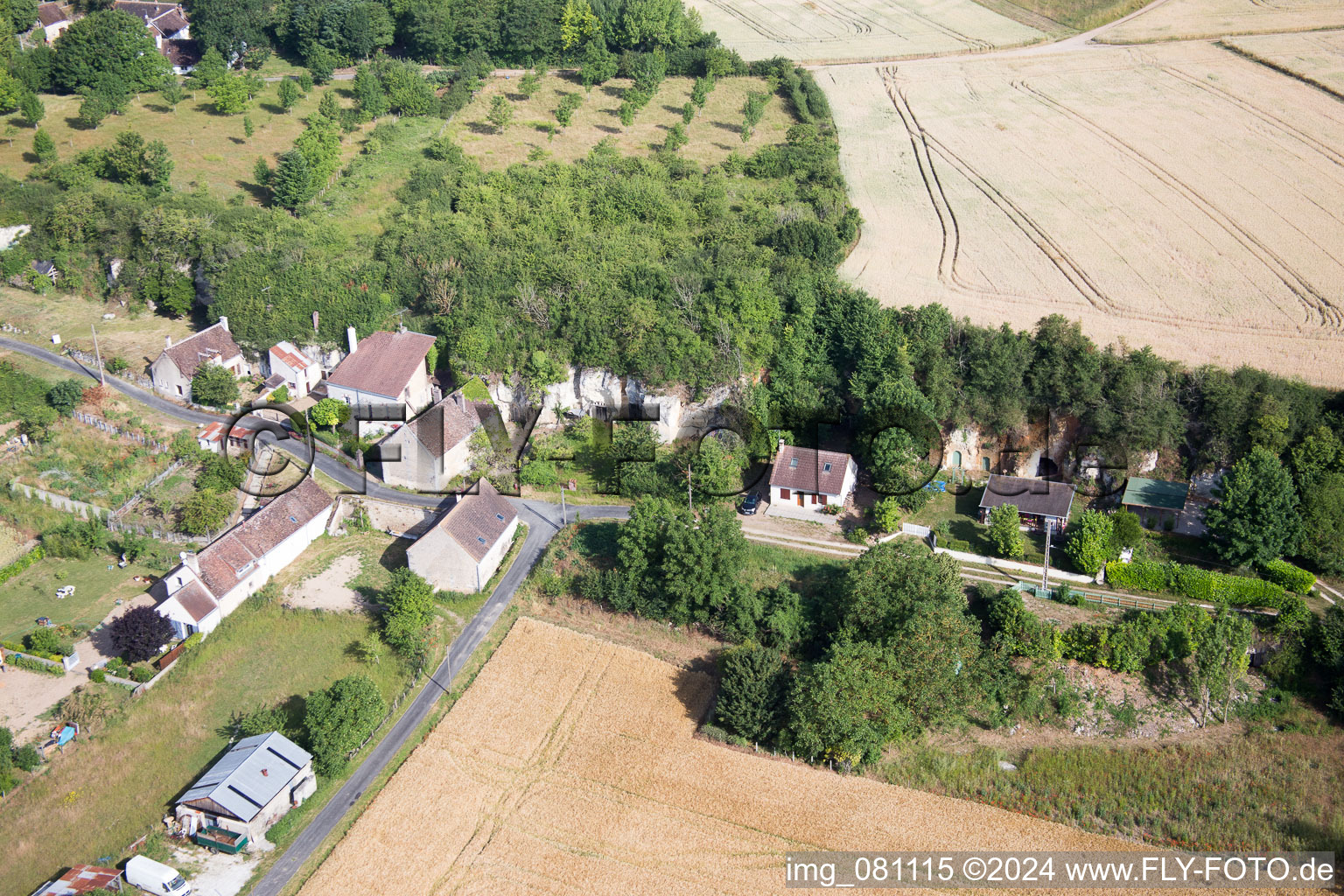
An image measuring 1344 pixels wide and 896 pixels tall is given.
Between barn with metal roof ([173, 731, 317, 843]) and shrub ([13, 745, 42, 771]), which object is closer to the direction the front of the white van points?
the barn with metal roof

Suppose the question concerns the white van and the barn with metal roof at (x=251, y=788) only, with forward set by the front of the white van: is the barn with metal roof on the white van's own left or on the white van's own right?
on the white van's own left

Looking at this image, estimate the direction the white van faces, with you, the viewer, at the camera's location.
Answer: facing the viewer and to the right of the viewer

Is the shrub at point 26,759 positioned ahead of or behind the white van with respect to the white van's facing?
behind
